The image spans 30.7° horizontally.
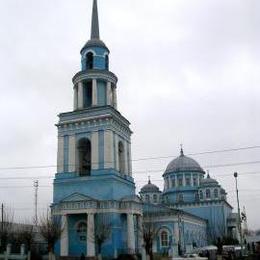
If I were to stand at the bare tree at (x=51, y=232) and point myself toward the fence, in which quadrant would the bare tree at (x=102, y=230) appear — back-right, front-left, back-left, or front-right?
back-left

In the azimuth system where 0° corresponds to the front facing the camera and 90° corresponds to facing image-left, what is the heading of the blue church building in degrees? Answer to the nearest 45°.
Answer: approximately 45°

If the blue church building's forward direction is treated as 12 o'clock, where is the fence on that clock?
The fence is roughly at 12 o'clock from the blue church building.
